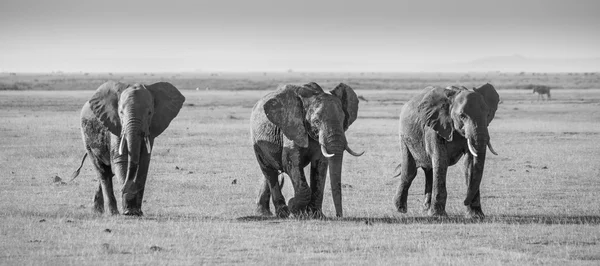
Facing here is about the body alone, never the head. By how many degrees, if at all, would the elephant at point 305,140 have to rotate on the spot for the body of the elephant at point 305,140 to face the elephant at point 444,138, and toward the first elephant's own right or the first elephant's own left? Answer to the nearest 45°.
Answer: approximately 45° to the first elephant's own left

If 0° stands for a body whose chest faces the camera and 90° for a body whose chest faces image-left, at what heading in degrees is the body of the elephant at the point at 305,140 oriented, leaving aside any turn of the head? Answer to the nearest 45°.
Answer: approximately 315°

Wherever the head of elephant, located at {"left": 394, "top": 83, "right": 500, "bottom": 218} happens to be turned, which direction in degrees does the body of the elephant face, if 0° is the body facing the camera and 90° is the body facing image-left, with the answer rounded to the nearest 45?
approximately 315°

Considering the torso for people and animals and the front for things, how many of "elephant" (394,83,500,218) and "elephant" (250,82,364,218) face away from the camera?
0

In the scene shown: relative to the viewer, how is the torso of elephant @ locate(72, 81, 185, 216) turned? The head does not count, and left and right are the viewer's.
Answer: facing the viewer and to the right of the viewer

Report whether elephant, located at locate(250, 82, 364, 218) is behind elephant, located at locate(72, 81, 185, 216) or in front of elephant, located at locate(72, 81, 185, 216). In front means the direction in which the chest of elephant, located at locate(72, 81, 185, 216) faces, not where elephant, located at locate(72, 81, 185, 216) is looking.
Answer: in front

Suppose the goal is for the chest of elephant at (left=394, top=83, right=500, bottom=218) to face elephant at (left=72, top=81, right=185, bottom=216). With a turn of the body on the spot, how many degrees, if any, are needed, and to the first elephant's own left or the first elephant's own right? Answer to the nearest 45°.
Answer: approximately 135° to the first elephant's own right

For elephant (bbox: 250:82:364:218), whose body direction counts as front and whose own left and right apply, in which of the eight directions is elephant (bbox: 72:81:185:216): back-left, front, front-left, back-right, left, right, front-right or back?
back-right

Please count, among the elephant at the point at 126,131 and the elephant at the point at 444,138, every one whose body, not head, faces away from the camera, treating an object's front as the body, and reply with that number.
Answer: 0

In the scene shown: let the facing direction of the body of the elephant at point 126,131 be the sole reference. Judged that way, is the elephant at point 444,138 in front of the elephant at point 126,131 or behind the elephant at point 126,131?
in front
